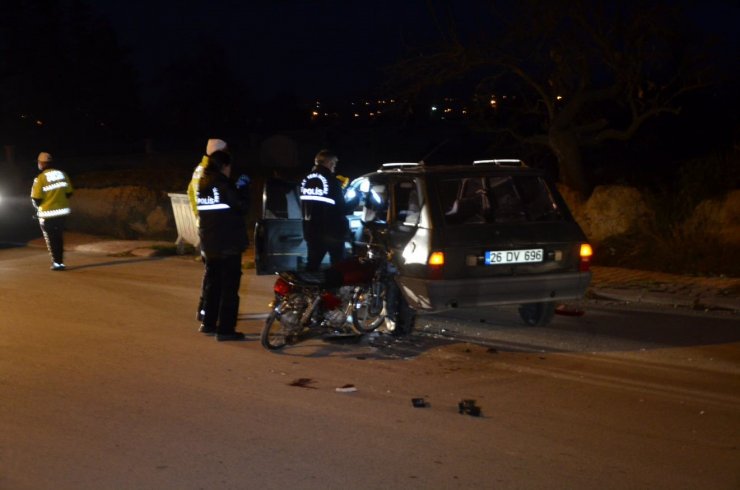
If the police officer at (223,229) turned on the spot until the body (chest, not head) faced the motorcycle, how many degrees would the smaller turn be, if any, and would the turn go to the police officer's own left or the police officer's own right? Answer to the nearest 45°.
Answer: approximately 90° to the police officer's own right

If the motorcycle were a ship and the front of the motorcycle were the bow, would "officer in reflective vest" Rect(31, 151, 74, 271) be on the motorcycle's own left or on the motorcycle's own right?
on the motorcycle's own left

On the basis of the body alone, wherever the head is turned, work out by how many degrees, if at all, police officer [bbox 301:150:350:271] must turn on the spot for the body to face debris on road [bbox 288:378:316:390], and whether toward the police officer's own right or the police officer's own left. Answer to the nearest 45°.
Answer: approximately 135° to the police officer's own right

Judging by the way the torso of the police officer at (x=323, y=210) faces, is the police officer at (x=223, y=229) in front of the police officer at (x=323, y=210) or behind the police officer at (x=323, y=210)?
behind

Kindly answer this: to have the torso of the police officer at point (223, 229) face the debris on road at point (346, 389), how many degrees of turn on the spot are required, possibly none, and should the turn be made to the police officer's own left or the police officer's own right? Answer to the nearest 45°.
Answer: approximately 90° to the police officer's own right

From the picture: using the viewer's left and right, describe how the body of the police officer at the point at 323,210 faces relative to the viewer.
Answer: facing away from the viewer and to the right of the viewer

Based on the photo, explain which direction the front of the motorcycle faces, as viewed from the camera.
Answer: facing away from the viewer and to the right of the viewer

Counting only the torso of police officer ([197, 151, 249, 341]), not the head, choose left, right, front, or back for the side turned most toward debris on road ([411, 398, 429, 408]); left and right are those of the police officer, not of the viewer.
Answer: right

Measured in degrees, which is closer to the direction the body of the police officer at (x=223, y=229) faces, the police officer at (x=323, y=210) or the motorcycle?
the police officer

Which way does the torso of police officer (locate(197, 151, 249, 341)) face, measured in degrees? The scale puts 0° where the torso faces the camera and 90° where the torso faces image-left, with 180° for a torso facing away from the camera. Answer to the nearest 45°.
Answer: approximately 225°
